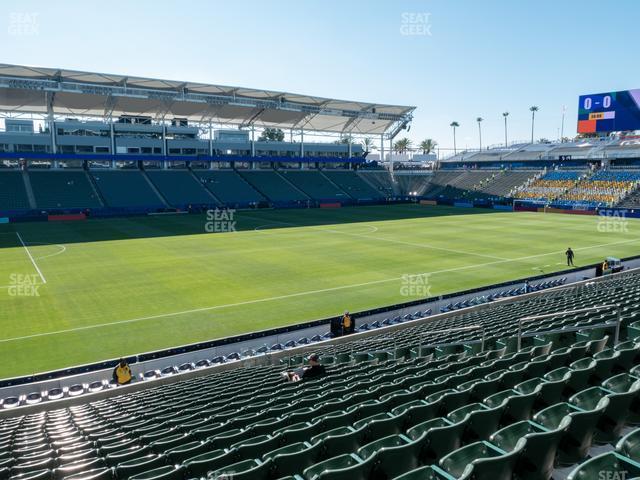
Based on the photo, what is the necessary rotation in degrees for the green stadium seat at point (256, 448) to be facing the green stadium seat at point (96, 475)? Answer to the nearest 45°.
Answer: approximately 45° to its left

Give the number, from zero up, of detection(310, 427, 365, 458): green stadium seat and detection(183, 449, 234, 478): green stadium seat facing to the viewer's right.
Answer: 0

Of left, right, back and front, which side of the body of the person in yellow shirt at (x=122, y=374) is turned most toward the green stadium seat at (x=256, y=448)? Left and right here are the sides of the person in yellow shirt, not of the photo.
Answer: back

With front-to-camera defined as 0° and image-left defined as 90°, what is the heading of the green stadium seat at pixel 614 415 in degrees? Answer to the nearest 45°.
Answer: approximately 135°

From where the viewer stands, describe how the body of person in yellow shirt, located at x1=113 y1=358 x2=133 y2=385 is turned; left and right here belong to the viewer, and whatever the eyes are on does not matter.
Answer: facing away from the viewer

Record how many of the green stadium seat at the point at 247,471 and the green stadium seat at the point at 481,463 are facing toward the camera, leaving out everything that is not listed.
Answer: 0

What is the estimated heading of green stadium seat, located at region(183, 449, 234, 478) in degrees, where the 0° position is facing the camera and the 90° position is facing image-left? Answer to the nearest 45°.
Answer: approximately 135°
